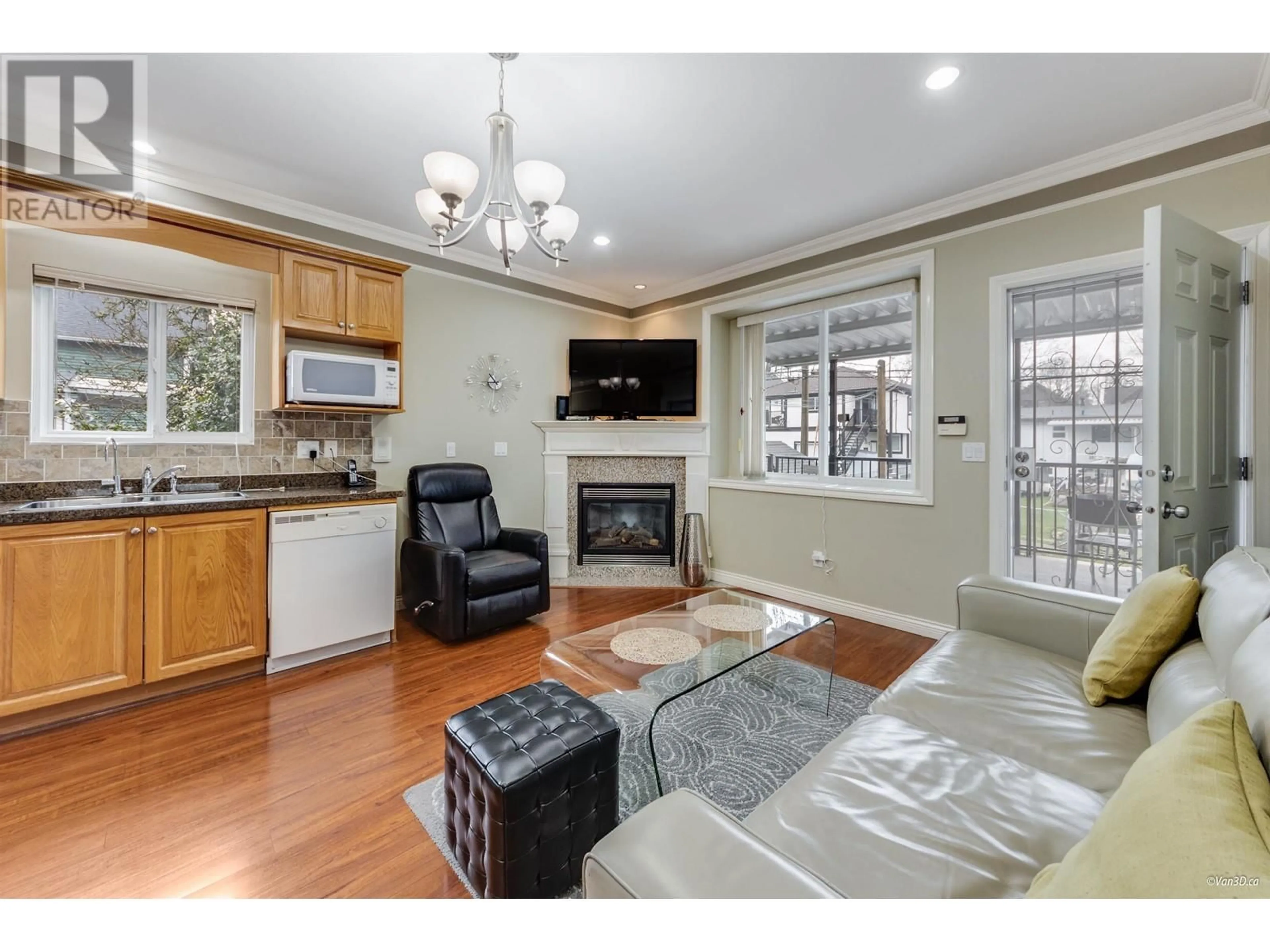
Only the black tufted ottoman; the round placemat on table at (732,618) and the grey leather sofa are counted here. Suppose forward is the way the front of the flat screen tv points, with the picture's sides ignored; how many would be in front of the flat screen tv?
3

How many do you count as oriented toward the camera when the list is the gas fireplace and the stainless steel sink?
2

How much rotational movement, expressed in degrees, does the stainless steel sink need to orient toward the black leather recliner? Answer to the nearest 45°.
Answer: approximately 90° to its left

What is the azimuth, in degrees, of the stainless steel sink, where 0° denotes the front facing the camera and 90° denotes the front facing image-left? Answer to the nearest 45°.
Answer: approximately 0°

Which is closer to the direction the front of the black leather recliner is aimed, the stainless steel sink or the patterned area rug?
the patterned area rug

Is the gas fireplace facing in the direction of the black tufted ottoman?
yes
